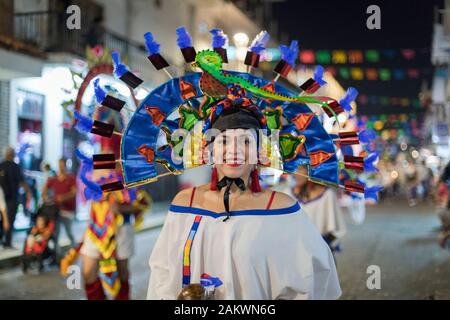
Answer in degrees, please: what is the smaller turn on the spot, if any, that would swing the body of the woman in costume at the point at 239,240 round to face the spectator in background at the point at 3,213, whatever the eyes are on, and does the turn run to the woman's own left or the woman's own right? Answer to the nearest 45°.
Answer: approximately 135° to the woman's own right

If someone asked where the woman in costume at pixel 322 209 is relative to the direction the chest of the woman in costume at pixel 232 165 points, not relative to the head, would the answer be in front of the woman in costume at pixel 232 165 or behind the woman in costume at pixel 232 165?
behind

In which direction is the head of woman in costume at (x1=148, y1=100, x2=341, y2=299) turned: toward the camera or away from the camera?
toward the camera

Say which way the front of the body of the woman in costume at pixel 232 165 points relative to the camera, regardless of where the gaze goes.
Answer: toward the camera

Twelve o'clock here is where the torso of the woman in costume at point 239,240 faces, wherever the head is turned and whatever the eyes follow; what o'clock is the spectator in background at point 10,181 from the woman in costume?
The spectator in background is roughly at 5 o'clock from the woman in costume.

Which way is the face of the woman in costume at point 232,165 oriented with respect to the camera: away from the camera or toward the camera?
toward the camera

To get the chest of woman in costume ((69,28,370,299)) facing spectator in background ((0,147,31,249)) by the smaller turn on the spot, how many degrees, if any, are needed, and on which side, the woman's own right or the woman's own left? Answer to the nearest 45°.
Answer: approximately 135° to the woman's own right

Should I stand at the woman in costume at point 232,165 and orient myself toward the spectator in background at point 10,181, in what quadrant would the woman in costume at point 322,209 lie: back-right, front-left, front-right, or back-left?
front-right

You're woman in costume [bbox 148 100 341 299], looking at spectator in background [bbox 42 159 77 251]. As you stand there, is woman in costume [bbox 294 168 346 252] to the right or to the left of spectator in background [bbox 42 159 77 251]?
right
